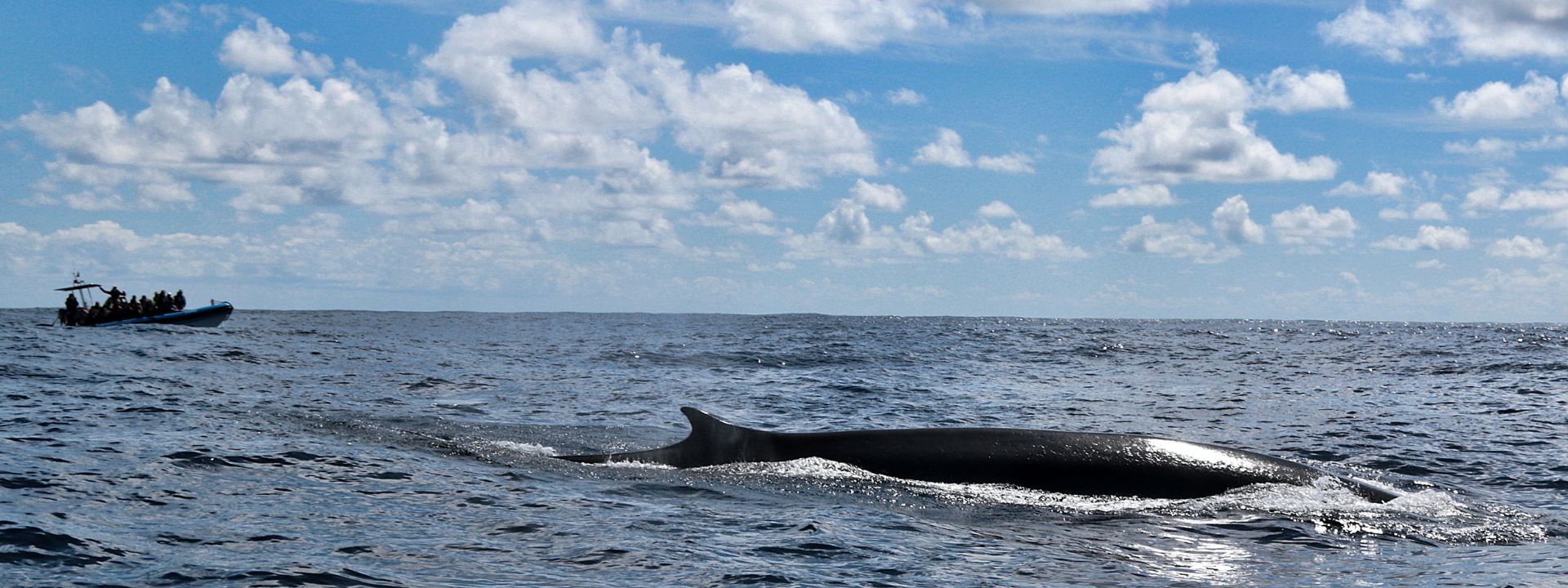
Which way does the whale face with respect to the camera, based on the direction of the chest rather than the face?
to the viewer's right
